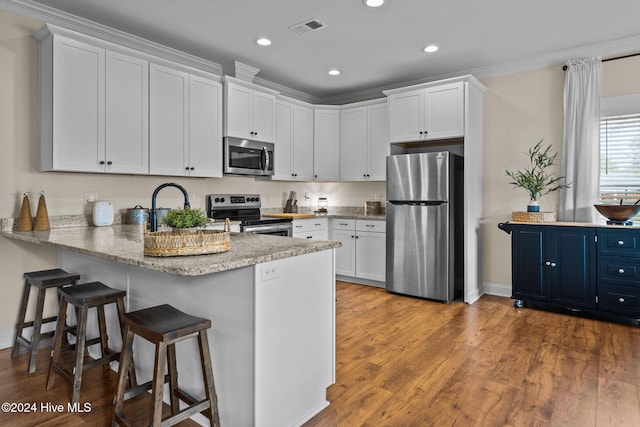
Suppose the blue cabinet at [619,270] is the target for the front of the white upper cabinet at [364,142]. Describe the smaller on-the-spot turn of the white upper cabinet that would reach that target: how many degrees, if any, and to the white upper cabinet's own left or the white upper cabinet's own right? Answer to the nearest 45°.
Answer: approximately 90° to the white upper cabinet's own left

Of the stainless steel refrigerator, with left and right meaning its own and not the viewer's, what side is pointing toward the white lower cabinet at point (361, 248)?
right

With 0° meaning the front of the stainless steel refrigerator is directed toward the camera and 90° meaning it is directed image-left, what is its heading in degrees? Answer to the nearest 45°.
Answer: approximately 45°

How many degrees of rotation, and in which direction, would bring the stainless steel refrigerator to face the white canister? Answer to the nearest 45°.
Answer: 0° — it already faces it

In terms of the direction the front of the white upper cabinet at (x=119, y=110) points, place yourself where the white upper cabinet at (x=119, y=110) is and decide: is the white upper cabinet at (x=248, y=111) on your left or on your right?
on your left

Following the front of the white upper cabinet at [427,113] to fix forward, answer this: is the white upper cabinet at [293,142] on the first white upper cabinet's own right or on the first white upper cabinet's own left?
on the first white upper cabinet's own right

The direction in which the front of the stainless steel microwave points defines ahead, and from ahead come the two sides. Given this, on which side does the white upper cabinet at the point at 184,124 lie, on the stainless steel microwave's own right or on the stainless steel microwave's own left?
on the stainless steel microwave's own right

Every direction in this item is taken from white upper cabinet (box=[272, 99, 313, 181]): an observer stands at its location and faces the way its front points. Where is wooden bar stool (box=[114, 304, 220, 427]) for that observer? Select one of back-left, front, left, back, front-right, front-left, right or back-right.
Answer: front-right

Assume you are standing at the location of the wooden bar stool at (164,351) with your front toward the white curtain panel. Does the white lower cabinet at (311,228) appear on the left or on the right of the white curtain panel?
left

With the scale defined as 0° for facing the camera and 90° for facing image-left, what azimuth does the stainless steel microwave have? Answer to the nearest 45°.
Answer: approximately 315°

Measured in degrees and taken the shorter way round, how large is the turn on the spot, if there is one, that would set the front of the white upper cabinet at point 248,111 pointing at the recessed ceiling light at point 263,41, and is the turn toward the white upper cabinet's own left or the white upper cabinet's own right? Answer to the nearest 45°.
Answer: approximately 45° to the white upper cabinet's own right
